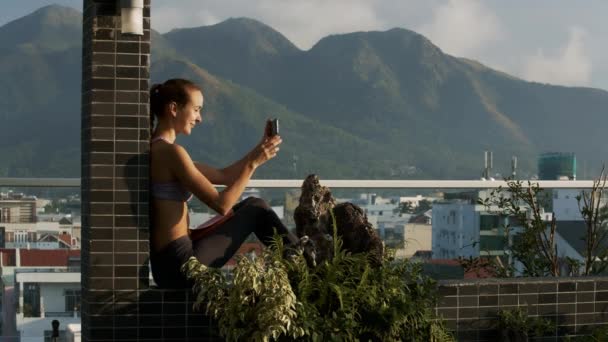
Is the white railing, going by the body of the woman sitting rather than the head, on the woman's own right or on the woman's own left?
on the woman's own left

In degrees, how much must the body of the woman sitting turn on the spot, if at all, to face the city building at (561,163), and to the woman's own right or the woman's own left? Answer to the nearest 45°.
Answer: approximately 45° to the woman's own left

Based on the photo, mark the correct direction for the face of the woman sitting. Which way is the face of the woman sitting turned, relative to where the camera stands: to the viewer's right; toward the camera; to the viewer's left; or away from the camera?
to the viewer's right

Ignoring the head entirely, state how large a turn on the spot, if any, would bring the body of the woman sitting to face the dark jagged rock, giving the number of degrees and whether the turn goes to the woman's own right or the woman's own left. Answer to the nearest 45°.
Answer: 0° — they already face it

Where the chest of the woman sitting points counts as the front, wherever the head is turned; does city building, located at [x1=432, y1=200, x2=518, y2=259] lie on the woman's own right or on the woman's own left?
on the woman's own left

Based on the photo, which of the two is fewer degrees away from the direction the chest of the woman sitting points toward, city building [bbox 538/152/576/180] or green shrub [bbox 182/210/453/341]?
the green shrub

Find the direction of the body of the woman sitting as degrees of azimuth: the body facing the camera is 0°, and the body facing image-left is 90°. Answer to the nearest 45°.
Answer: approximately 270°
